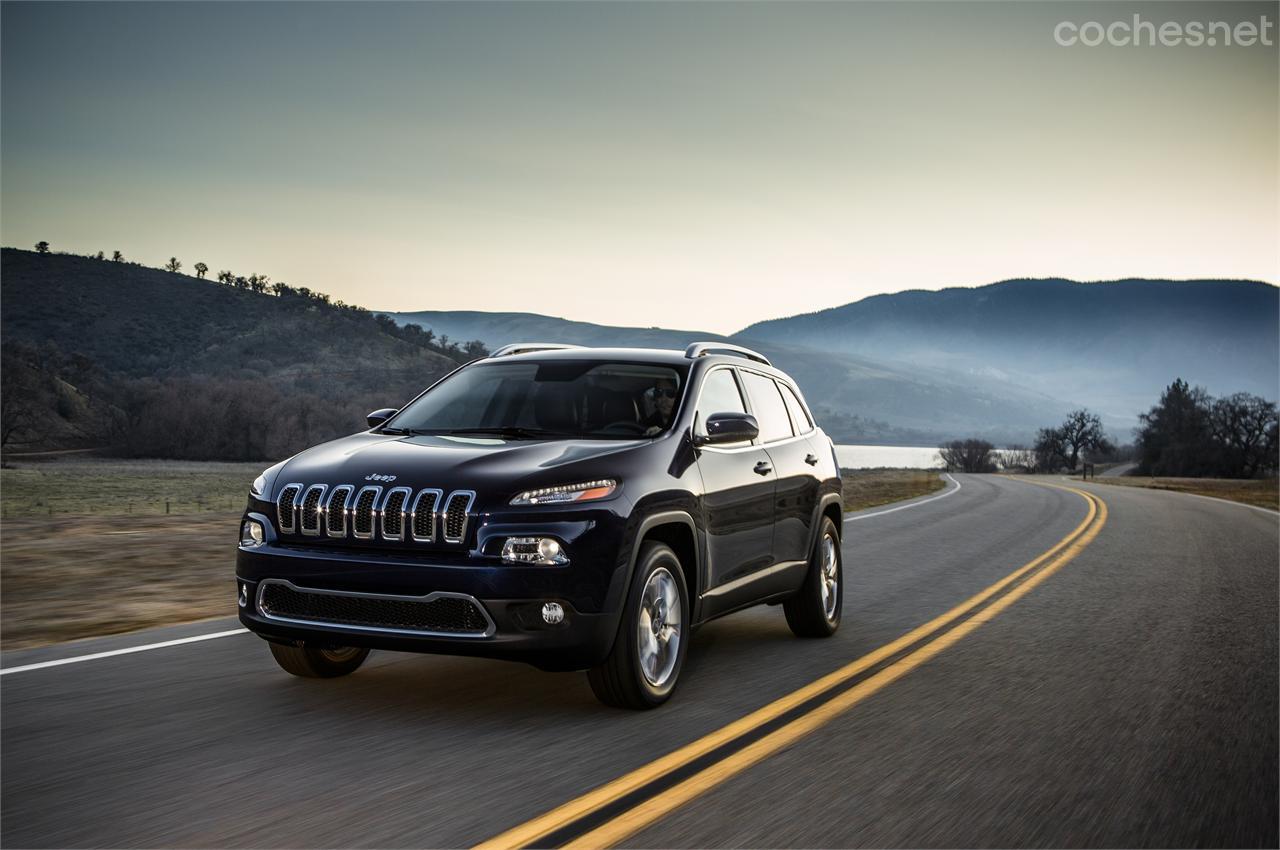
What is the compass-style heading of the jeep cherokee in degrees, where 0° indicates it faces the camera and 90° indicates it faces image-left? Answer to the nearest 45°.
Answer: approximately 45°
